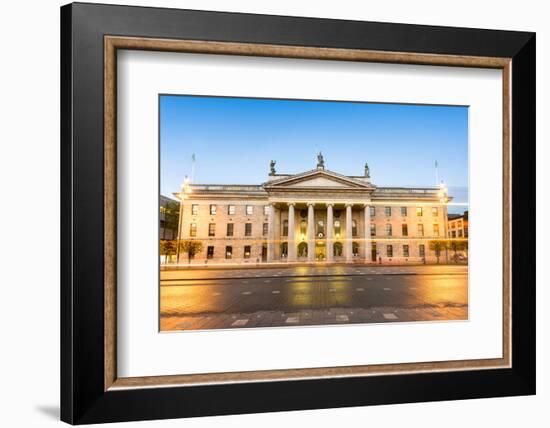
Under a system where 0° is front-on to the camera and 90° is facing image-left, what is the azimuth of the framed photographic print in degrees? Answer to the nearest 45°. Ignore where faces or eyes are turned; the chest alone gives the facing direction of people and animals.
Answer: approximately 315°
